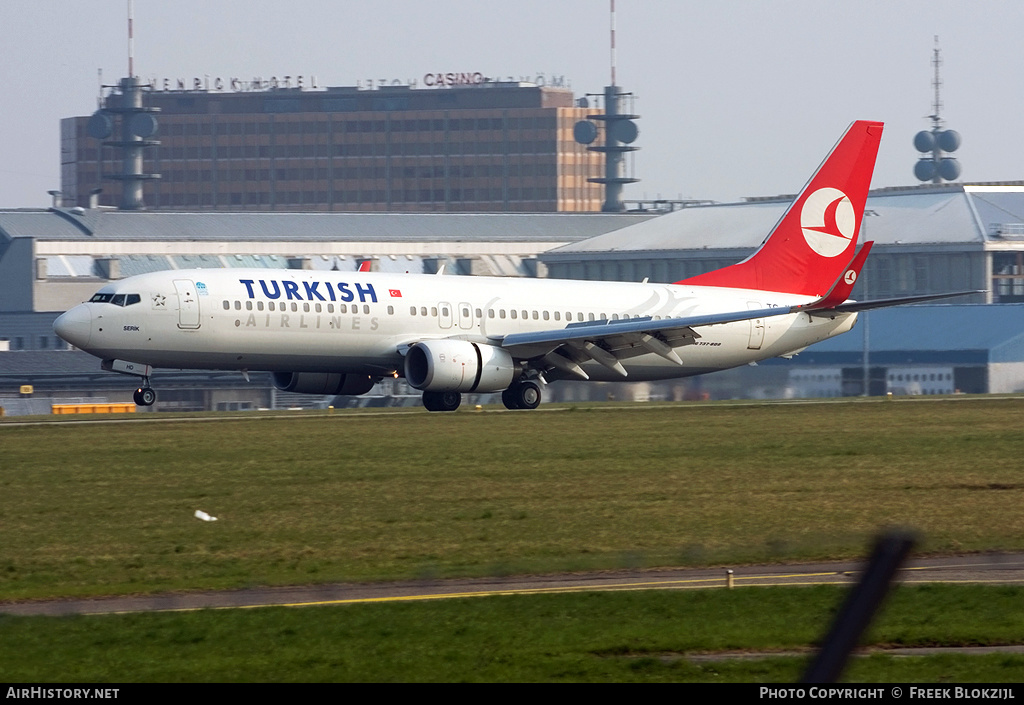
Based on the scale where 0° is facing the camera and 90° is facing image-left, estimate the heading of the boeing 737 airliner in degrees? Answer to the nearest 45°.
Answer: approximately 45°
